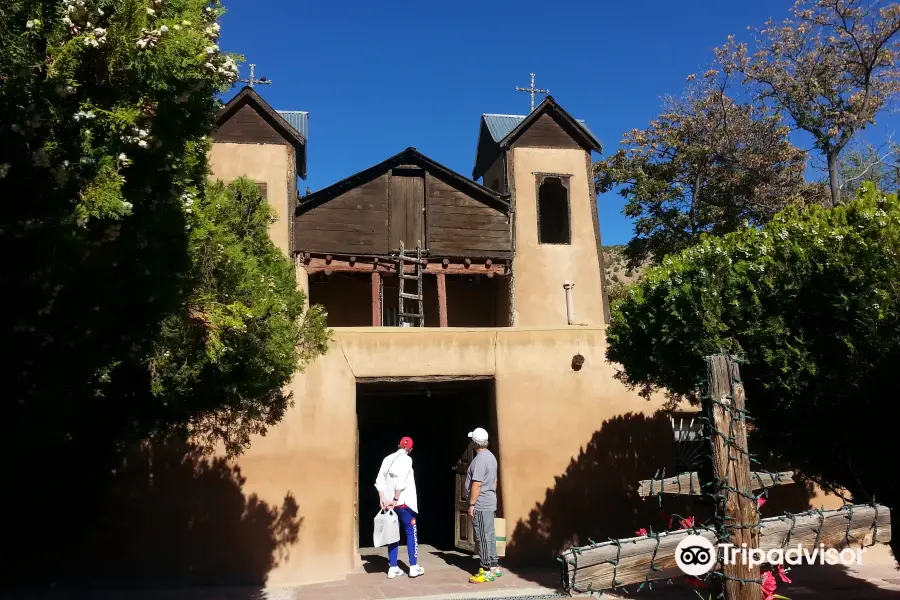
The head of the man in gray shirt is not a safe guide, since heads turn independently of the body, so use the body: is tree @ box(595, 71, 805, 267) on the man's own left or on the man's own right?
on the man's own right

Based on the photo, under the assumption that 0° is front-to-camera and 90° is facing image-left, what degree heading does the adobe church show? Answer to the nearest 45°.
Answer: approximately 0°

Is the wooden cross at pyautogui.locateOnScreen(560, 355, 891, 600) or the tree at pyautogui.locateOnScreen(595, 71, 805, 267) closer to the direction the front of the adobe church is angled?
the wooden cross

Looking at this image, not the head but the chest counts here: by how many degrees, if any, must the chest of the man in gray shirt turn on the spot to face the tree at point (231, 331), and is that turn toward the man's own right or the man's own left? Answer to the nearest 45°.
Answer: approximately 45° to the man's own left

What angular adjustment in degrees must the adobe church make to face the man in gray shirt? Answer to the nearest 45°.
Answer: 0° — it already faces them

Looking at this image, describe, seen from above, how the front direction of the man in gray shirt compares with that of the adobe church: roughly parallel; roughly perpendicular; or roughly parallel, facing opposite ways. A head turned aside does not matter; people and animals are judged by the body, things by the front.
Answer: roughly perpendicular

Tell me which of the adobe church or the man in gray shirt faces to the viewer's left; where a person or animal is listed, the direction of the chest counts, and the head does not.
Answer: the man in gray shirt

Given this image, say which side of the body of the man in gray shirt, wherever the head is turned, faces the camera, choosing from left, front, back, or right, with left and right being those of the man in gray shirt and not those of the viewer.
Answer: left

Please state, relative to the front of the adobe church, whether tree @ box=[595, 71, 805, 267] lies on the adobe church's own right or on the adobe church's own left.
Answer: on the adobe church's own left

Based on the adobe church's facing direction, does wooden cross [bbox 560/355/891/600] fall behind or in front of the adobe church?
in front
